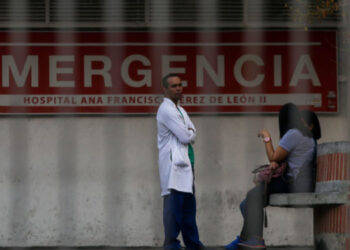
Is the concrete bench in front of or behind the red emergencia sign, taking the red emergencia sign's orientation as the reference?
in front

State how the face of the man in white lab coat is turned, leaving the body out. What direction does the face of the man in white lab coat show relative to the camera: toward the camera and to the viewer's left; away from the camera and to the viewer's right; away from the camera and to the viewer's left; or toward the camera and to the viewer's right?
toward the camera and to the viewer's right

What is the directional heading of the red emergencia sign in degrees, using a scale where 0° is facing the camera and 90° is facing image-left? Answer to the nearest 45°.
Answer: approximately 0°
